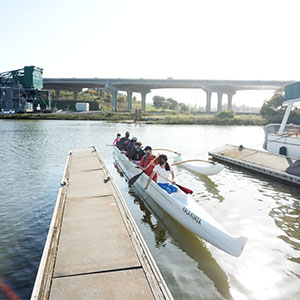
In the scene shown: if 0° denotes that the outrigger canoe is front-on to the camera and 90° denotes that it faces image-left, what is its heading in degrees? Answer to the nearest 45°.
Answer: approximately 315°

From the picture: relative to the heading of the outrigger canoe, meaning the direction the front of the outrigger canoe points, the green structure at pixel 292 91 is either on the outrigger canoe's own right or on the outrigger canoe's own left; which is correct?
on the outrigger canoe's own left

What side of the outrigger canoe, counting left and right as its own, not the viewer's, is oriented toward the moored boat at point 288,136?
left
